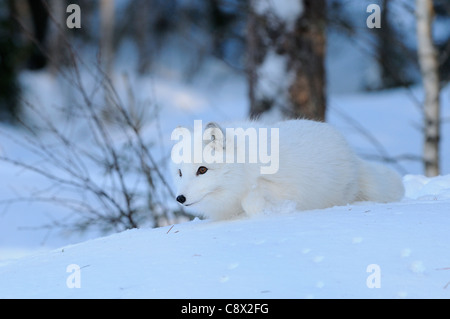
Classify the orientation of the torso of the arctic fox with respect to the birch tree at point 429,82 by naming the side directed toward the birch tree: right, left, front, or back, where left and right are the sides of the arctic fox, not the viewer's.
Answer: right

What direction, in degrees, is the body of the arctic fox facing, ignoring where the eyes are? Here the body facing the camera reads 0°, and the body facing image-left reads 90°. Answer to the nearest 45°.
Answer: approximately 90°

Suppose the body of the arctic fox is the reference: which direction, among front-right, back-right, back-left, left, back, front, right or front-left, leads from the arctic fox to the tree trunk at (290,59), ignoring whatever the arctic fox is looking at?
right
